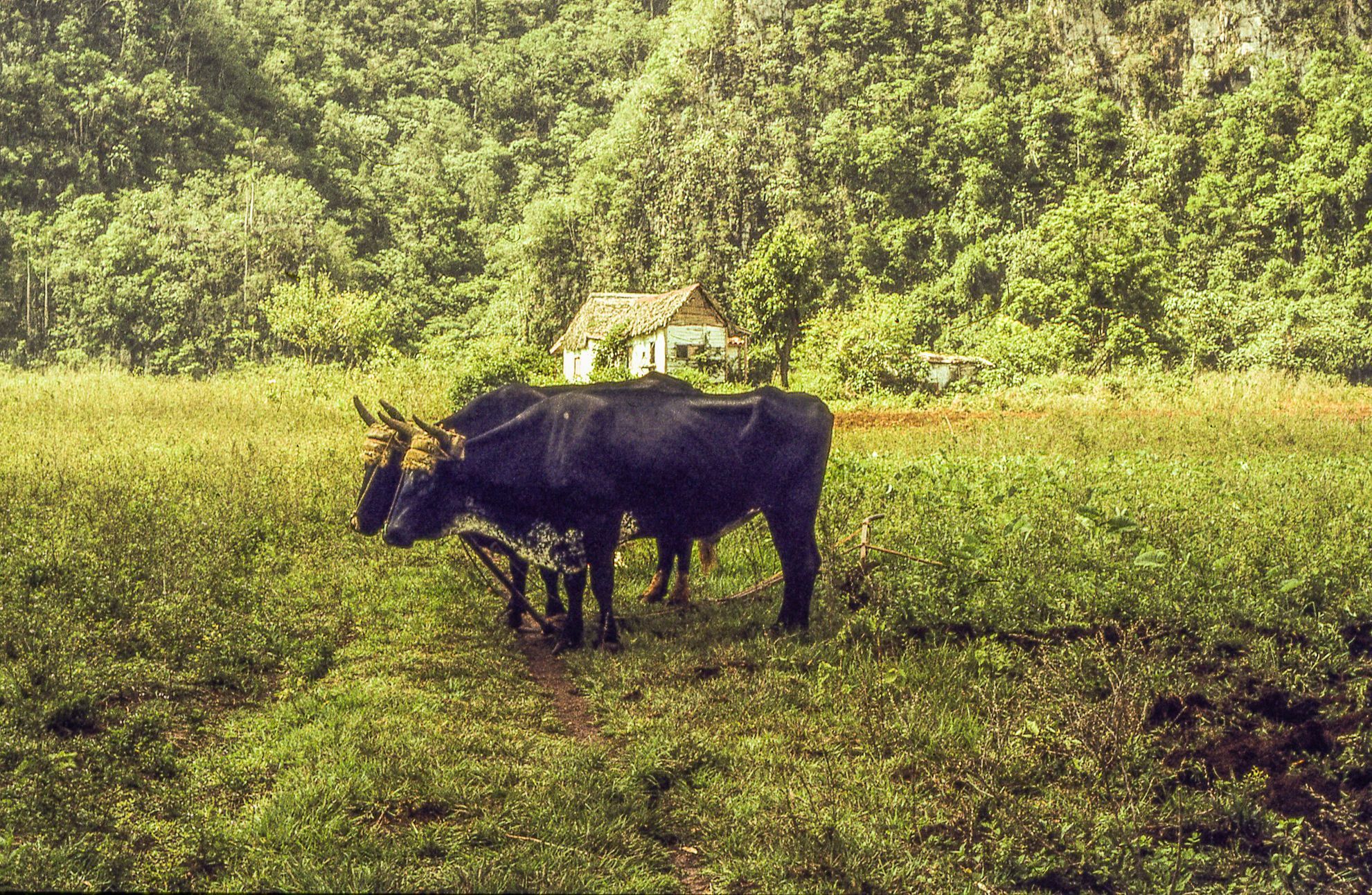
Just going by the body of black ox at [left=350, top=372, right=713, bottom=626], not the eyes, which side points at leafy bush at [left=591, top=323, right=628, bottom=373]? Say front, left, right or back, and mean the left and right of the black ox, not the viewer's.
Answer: right

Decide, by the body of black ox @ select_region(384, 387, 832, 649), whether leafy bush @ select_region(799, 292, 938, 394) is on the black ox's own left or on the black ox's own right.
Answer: on the black ox's own right

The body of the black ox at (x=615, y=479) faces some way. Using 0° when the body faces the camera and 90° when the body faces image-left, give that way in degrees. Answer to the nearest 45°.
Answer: approximately 90°

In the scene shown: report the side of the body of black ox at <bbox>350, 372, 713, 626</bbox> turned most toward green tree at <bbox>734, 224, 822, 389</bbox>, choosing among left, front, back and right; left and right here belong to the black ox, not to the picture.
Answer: right

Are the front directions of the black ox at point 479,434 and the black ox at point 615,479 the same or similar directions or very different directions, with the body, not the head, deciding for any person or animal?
same or similar directions

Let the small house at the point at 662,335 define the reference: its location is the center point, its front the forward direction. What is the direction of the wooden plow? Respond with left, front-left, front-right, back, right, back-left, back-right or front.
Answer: front-left

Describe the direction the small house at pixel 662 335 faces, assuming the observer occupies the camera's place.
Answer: facing the viewer and to the left of the viewer

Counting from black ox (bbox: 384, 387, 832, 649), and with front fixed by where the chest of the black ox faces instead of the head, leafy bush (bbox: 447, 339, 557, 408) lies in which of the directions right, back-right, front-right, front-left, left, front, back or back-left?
right

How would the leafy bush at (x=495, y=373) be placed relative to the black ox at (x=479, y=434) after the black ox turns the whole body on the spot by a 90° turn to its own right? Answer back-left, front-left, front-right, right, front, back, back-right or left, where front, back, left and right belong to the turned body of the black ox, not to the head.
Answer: front

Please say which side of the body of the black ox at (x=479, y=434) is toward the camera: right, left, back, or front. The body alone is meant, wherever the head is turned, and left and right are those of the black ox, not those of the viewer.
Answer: left
